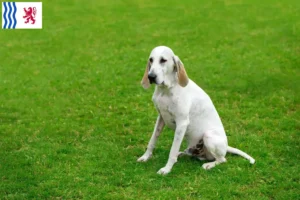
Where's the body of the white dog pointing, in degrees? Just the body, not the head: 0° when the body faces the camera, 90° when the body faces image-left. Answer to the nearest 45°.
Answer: approximately 45°
